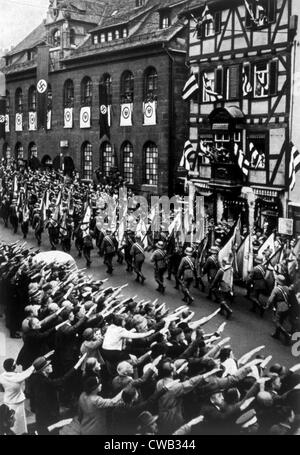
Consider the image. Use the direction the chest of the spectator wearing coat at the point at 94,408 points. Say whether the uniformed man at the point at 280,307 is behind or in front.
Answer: in front

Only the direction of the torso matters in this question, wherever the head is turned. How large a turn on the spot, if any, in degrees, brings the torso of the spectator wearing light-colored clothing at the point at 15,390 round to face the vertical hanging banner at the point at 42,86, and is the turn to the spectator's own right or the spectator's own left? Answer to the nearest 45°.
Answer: approximately 45° to the spectator's own left

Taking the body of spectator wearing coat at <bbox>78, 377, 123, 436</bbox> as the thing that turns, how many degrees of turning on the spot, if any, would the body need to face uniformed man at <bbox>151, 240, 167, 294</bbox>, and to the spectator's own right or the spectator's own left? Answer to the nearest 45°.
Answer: approximately 45° to the spectator's own left

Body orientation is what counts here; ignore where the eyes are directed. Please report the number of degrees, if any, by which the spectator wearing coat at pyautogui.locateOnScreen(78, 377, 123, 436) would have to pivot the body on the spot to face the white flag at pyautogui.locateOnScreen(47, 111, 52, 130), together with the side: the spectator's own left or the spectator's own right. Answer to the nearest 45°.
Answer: approximately 45° to the spectator's own left

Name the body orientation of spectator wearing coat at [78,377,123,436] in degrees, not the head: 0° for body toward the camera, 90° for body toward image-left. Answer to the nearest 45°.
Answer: approximately 225°

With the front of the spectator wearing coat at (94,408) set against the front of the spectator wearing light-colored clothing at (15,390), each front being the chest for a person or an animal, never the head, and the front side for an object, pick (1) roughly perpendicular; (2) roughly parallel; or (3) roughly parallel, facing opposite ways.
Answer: roughly parallel

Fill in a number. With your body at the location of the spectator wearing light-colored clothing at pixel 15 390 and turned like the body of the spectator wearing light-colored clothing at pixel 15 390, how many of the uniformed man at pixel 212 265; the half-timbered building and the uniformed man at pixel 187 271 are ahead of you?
3

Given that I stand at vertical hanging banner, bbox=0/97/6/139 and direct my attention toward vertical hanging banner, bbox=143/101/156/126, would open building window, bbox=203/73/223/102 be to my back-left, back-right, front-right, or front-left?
front-right

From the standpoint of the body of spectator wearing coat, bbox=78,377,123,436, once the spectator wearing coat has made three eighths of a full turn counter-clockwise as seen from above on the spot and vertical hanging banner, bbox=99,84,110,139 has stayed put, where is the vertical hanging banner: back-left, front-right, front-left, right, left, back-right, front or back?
right

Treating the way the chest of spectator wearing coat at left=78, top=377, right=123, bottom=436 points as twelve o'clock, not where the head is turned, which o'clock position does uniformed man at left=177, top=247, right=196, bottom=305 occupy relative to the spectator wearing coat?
The uniformed man is roughly at 11 o'clock from the spectator wearing coat.

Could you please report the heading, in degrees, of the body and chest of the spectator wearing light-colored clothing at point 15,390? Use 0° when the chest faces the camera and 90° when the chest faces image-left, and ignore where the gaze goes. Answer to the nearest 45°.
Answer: approximately 225°

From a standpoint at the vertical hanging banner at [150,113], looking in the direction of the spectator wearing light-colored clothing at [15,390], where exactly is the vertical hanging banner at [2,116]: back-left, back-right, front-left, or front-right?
front-right

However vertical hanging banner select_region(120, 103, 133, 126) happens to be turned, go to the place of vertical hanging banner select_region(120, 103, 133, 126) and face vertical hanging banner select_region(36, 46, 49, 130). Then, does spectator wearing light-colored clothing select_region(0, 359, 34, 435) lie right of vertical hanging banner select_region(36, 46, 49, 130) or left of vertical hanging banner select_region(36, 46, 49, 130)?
left

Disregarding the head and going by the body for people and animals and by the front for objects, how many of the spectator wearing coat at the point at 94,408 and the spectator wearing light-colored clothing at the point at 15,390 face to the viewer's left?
0

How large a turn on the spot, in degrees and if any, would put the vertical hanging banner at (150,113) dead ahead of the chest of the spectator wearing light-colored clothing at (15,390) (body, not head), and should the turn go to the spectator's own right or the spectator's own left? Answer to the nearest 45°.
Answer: approximately 45° to the spectator's own left
